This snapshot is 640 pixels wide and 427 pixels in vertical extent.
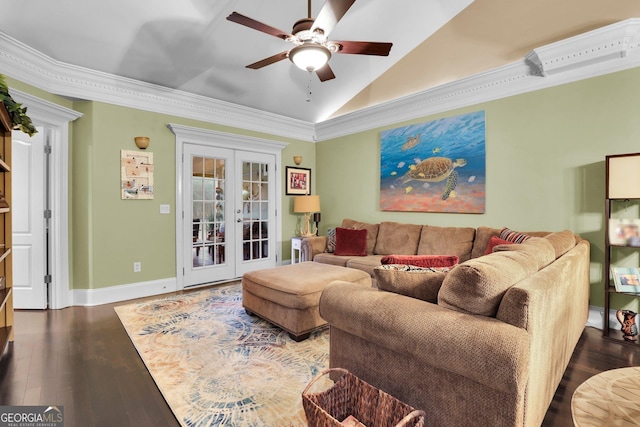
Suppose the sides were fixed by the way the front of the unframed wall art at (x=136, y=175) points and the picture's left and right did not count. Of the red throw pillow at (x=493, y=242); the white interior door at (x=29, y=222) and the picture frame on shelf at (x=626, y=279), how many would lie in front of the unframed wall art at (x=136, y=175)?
2

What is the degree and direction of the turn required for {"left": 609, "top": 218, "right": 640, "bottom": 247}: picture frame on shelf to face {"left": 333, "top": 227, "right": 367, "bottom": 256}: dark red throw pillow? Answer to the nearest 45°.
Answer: approximately 90° to its right

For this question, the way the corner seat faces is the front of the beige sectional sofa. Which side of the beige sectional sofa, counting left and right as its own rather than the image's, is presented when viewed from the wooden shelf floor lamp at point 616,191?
back

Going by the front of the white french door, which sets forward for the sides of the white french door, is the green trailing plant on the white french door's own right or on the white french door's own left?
on the white french door's own right

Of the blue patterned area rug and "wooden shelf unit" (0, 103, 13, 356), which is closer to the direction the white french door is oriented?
the blue patterned area rug

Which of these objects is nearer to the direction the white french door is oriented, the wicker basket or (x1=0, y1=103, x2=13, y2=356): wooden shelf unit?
the wicker basket

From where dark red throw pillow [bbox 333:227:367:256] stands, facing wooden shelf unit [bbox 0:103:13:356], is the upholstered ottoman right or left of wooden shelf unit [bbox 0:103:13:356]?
left

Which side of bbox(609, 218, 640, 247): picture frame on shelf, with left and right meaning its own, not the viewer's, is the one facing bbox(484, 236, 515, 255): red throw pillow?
right

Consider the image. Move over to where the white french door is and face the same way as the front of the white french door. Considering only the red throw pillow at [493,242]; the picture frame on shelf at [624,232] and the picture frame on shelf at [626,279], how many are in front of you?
3

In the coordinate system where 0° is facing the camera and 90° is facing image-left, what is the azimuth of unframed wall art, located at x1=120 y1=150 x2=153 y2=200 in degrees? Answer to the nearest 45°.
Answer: approximately 315°

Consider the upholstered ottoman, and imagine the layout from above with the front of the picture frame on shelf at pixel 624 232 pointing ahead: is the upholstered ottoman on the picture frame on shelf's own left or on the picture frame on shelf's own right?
on the picture frame on shelf's own right

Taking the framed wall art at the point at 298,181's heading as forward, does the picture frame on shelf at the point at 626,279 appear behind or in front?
in front
